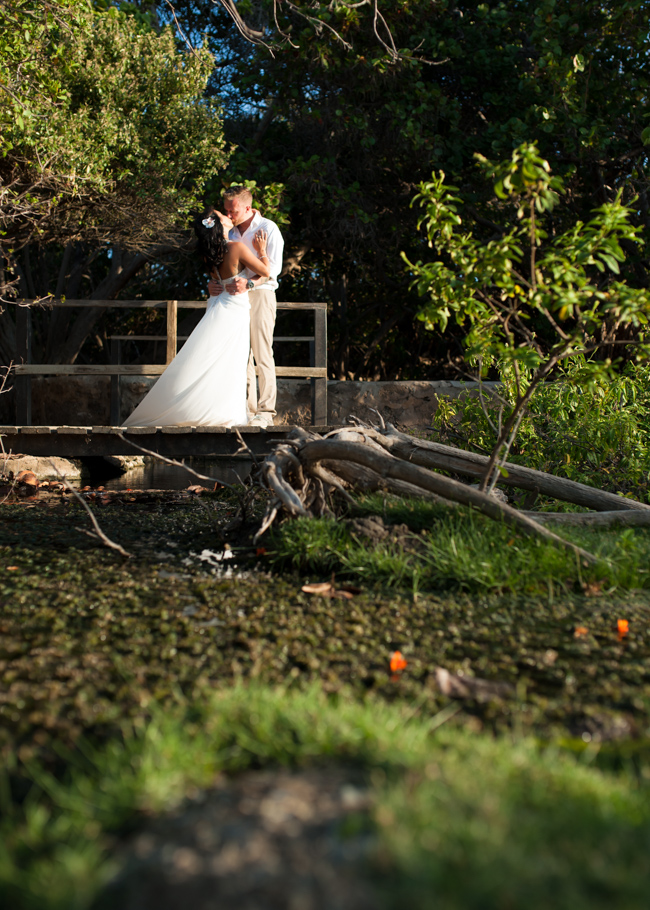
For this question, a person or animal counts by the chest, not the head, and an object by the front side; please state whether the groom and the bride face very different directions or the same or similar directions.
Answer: very different directions

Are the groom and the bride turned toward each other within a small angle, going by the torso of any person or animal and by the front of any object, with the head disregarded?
yes

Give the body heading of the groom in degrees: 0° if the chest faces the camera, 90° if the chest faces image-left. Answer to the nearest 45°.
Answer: approximately 45°

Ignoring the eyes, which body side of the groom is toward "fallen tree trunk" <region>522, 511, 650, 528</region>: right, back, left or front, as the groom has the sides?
left

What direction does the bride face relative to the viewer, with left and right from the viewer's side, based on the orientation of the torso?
facing away from the viewer and to the right of the viewer

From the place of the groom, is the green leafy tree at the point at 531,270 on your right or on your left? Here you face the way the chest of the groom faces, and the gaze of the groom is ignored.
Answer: on your left

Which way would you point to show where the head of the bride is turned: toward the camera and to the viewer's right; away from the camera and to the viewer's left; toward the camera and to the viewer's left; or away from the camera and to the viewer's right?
away from the camera and to the viewer's right

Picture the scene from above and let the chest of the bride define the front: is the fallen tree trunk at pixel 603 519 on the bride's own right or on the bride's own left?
on the bride's own right
